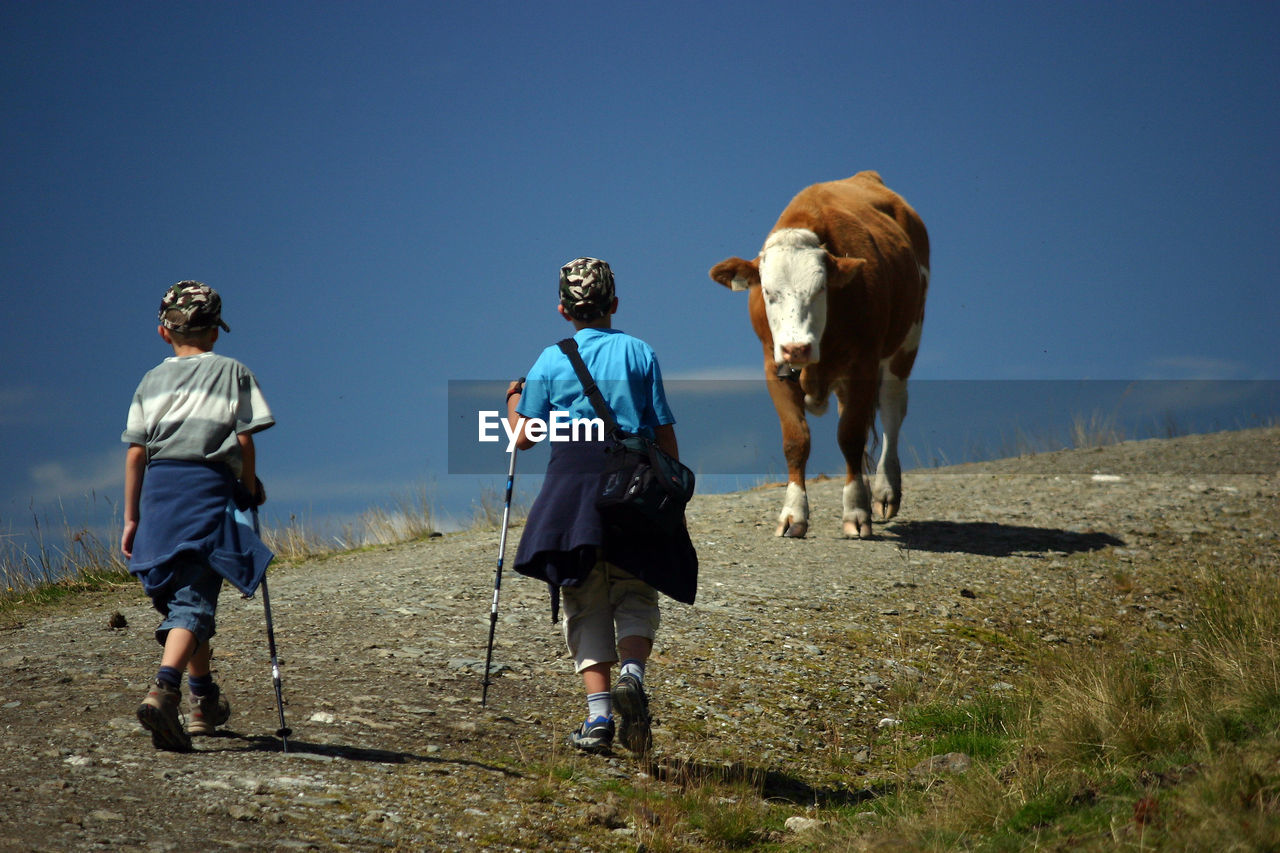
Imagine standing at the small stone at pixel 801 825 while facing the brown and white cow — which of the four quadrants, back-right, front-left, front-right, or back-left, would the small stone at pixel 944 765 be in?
front-right

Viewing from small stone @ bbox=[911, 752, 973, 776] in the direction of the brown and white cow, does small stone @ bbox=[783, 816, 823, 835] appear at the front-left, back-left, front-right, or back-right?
back-left

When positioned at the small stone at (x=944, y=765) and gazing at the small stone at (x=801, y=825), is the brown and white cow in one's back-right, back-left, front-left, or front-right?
back-right

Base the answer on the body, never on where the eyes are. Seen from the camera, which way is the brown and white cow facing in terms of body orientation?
toward the camera

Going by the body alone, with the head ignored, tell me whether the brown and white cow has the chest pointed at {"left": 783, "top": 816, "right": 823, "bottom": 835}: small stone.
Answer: yes

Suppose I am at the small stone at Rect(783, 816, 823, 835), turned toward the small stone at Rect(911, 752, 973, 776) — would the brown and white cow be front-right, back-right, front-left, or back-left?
front-left

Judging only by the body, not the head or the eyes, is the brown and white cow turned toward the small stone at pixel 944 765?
yes
